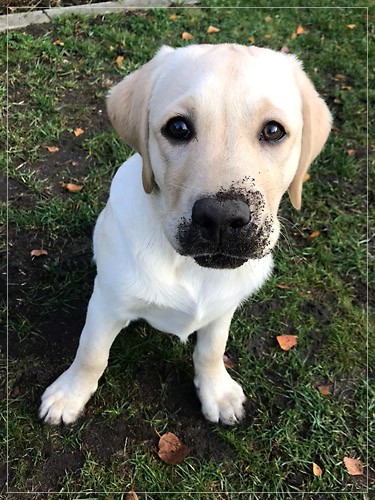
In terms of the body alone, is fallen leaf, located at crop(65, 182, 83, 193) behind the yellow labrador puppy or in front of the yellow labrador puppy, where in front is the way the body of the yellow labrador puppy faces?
behind

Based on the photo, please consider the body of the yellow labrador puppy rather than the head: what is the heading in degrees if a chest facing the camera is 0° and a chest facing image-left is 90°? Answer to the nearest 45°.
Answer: approximately 0°

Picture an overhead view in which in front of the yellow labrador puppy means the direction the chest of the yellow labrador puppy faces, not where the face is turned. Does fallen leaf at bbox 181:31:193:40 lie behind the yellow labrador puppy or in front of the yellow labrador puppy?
behind

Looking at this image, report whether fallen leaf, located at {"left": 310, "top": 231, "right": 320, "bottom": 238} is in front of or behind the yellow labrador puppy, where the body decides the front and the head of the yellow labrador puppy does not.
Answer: behind

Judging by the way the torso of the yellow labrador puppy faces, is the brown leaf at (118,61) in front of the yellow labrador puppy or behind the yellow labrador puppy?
behind
